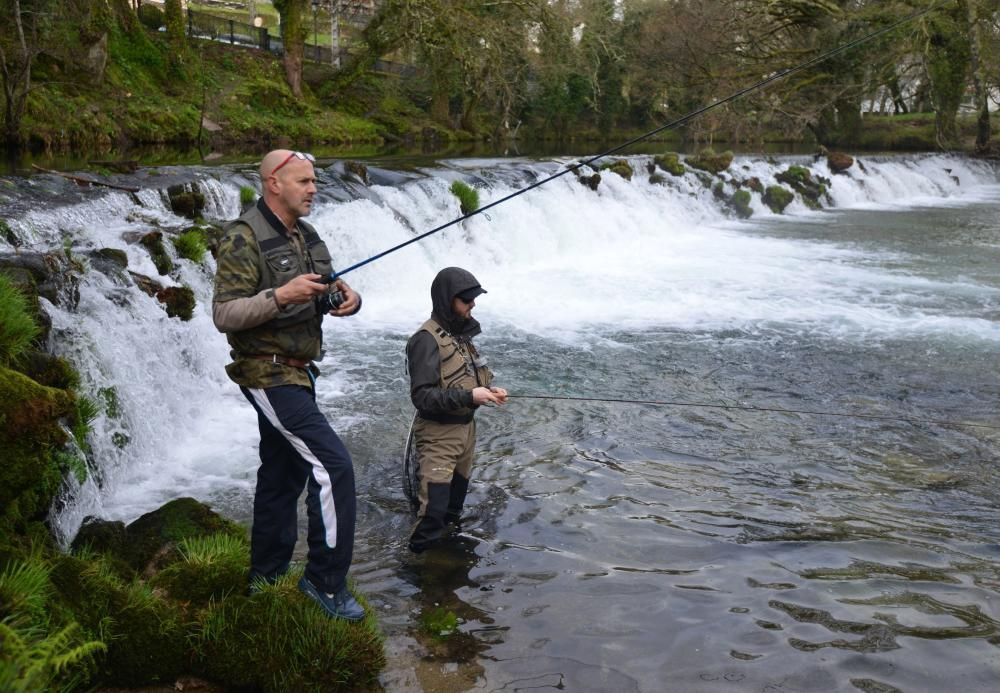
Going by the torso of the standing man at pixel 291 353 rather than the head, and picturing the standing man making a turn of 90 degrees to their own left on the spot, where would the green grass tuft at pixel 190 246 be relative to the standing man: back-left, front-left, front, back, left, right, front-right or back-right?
front-left

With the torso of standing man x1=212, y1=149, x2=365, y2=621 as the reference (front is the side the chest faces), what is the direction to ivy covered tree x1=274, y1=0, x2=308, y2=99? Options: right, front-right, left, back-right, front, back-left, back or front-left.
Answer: back-left

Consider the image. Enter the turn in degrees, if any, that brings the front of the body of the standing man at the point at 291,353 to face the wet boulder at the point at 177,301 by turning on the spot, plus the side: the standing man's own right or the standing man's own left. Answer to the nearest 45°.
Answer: approximately 135° to the standing man's own left

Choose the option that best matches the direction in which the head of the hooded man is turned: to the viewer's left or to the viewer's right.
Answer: to the viewer's right

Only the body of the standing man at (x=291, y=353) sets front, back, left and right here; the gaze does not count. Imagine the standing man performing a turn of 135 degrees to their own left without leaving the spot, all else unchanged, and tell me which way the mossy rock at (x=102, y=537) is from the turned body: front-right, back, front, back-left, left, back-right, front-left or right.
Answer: front-left

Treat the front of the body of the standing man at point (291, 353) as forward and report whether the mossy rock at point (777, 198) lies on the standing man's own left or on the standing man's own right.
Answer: on the standing man's own left

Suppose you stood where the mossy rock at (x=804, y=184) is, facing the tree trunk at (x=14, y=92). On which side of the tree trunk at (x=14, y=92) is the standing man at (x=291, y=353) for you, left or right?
left

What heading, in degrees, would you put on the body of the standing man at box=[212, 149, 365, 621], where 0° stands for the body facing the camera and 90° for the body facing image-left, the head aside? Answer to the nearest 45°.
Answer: approximately 315°

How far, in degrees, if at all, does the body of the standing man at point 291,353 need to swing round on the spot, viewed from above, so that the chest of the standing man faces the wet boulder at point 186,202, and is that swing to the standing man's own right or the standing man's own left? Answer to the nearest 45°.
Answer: approximately 135° to the standing man's own left

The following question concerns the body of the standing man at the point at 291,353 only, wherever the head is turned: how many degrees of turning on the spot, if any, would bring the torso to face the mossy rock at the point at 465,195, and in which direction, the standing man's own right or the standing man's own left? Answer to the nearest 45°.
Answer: approximately 135° to the standing man's own left
